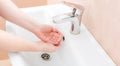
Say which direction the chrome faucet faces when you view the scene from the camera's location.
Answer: facing to the left of the viewer
